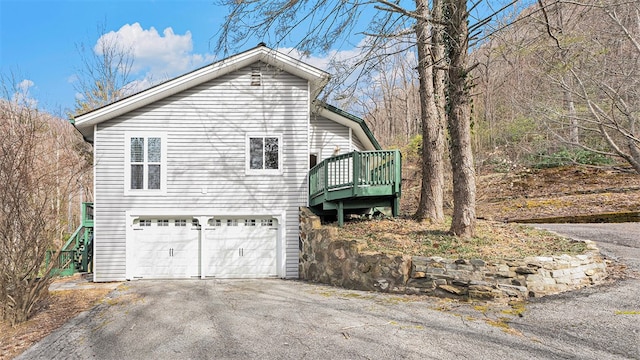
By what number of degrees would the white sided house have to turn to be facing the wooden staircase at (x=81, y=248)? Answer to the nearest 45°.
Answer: approximately 135° to its right

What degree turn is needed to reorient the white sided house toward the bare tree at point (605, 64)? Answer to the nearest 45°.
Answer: approximately 90° to its left

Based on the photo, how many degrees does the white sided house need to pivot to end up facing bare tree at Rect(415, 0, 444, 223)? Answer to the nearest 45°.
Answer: approximately 90° to its left

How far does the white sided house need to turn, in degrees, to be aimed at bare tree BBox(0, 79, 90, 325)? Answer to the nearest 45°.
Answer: approximately 45° to its right

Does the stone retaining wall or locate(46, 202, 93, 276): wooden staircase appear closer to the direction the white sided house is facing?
the stone retaining wall

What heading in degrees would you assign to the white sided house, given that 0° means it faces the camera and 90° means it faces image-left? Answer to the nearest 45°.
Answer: approximately 0°

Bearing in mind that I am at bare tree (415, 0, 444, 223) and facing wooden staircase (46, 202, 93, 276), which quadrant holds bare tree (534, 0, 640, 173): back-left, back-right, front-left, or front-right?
back-right

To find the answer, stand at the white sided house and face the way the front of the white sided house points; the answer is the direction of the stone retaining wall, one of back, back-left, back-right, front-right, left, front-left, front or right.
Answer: front-left

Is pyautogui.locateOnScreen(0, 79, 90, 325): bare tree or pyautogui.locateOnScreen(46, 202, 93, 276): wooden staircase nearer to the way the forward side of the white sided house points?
the bare tree
